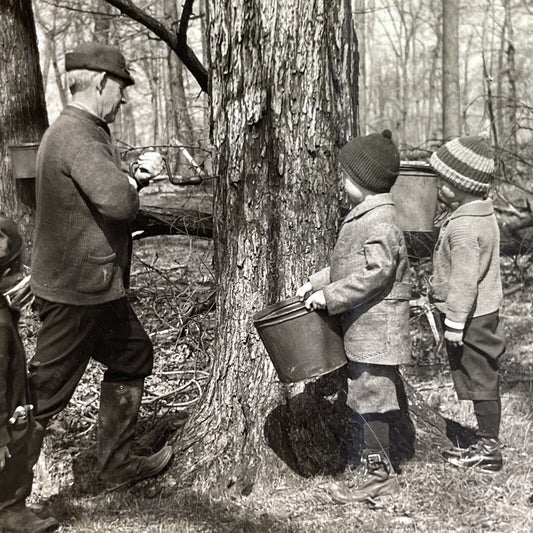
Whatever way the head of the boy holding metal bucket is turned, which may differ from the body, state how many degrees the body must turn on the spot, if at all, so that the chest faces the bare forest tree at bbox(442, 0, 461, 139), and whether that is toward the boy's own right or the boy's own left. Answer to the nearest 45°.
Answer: approximately 90° to the boy's own right

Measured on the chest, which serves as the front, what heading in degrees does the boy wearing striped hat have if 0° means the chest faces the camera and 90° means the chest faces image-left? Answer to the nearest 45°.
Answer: approximately 90°

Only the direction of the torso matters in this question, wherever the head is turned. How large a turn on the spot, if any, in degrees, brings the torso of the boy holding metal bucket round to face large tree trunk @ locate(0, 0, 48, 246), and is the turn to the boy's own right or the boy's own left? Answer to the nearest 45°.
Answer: approximately 45° to the boy's own right

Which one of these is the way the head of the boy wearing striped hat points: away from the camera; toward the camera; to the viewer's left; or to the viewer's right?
to the viewer's left

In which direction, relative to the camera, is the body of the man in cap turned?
to the viewer's right

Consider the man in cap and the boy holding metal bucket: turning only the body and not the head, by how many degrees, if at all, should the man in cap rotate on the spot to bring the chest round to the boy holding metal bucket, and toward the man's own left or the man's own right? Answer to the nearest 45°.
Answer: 0° — they already face them

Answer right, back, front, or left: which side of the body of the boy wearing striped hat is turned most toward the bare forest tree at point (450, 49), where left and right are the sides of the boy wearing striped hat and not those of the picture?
right

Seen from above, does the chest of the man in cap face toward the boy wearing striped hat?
yes

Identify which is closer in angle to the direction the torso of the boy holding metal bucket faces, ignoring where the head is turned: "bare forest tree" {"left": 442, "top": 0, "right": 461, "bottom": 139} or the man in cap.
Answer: the man in cap

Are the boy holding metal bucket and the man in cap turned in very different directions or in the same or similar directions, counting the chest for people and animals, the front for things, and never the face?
very different directions

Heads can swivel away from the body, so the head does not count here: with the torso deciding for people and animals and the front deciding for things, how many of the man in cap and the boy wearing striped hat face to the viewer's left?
1
